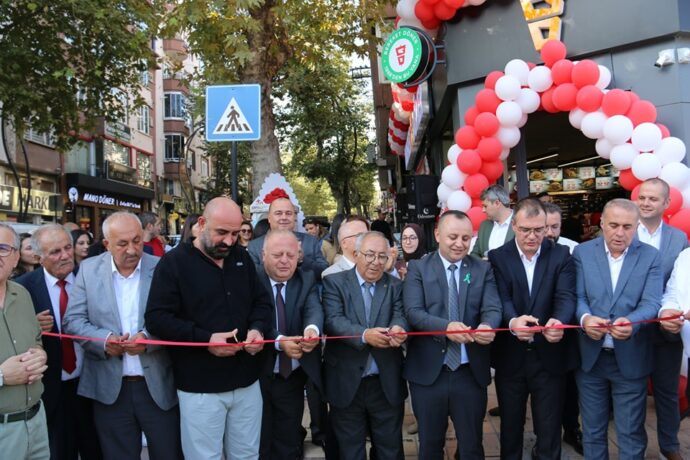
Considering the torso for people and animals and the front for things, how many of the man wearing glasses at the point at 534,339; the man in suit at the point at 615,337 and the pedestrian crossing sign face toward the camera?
3

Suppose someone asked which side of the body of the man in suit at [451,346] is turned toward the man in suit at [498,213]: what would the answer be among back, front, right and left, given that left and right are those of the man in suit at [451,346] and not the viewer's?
back

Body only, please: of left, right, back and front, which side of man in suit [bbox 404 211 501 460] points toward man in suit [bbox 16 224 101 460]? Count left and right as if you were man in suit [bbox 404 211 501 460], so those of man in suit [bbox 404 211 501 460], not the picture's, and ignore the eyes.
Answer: right

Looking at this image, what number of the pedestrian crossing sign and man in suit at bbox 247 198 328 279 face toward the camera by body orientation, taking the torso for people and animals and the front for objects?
2

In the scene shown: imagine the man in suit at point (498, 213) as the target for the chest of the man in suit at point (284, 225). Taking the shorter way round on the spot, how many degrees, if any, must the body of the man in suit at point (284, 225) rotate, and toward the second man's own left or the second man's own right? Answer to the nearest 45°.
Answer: approximately 90° to the second man's own left

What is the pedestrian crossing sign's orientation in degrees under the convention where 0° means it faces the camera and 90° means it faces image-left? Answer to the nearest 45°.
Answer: approximately 0°

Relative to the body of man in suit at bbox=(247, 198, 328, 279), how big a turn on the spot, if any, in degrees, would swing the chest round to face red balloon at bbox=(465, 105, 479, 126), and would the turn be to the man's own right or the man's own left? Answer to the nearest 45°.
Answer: approximately 135° to the man's own left

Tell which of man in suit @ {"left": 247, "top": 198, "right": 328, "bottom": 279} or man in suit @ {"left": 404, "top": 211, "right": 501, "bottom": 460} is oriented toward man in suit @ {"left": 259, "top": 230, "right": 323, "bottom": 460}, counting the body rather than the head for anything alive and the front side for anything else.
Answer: man in suit @ {"left": 247, "top": 198, "right": 328, "bottom": 279}

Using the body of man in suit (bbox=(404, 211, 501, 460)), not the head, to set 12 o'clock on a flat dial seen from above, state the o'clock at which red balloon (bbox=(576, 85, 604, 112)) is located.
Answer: The red balloon is roughly at 7 o'clock from the man in suit.

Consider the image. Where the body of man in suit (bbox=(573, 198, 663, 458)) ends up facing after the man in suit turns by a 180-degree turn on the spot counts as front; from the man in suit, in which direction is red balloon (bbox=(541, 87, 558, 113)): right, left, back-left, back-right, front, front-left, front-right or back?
front

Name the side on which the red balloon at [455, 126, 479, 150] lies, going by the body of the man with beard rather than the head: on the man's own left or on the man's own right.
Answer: on the man's own left
